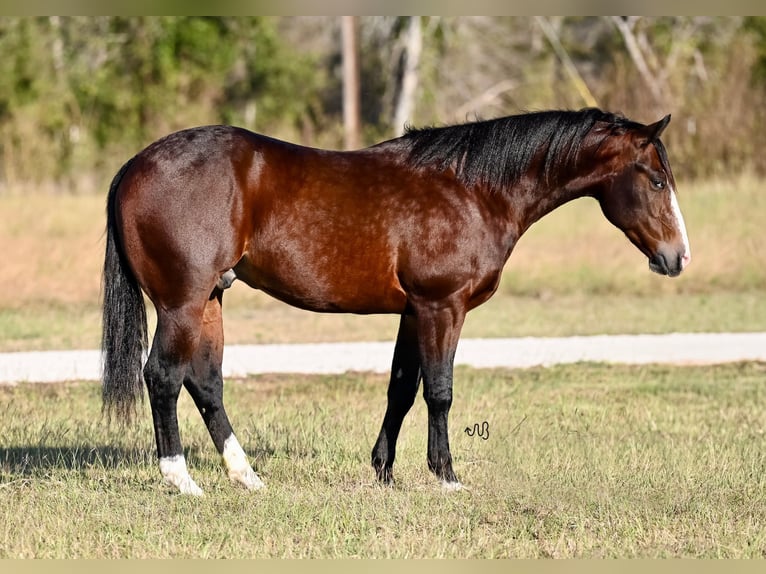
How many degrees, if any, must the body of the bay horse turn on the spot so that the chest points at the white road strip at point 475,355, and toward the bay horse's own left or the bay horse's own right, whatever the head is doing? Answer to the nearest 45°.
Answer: approximately 90° to the bay horse's own left

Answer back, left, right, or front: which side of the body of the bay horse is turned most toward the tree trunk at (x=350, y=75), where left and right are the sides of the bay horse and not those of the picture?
left

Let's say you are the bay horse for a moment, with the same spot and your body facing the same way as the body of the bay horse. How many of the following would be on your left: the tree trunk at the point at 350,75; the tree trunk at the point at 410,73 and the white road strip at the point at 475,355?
3

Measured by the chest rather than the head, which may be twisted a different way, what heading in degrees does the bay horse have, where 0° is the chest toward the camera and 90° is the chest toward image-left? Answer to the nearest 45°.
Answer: approximately 270°

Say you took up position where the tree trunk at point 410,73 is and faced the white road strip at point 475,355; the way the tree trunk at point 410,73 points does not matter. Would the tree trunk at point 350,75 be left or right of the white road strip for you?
right

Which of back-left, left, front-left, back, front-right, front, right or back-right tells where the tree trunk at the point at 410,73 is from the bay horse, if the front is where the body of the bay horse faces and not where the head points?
left
